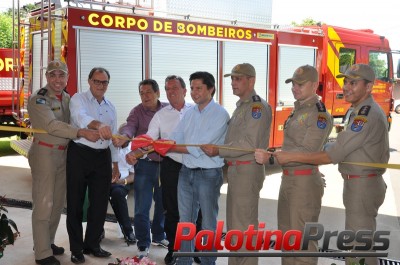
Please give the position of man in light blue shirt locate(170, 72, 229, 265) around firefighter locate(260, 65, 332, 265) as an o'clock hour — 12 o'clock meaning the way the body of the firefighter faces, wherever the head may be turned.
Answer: The man in light blue shirt is roughly at 2 o'clock from the firefighter.

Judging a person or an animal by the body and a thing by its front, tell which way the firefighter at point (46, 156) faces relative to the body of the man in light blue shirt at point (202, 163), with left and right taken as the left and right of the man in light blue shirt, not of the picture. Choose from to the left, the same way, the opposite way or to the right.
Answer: to the left

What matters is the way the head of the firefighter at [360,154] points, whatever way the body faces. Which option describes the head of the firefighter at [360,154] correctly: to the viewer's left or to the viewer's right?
to the viewer's left

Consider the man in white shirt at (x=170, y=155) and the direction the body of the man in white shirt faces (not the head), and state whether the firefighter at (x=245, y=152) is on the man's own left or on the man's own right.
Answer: on the man's own left

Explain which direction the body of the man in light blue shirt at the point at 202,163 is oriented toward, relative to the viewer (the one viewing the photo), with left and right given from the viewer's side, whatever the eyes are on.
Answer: facing the viewer and to the left of the viewer

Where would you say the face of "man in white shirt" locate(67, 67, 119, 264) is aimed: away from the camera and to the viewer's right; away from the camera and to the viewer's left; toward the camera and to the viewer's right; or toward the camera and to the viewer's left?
toward the camera and to the viewer's right

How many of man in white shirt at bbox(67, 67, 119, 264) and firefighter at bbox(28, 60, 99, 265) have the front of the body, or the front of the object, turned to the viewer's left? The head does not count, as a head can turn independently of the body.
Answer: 0

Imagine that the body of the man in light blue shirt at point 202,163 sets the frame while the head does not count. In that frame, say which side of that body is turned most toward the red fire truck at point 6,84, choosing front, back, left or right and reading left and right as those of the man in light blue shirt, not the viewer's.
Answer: right

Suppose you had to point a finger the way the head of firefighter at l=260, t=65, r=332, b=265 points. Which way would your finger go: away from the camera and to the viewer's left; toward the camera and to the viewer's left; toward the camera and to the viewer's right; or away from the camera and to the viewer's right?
toward the camera and to the viewer's left

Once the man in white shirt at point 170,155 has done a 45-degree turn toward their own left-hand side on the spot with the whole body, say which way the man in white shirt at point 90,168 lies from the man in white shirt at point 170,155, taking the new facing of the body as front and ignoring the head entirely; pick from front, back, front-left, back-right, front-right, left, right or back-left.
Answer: right

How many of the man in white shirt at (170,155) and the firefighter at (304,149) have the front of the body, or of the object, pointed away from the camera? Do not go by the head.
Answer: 0

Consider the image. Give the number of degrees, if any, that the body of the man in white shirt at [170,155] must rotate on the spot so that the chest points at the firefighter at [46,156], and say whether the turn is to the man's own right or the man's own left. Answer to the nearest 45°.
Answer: approximately 45° to the man's own right

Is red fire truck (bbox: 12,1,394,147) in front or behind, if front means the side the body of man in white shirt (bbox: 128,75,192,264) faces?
behind
